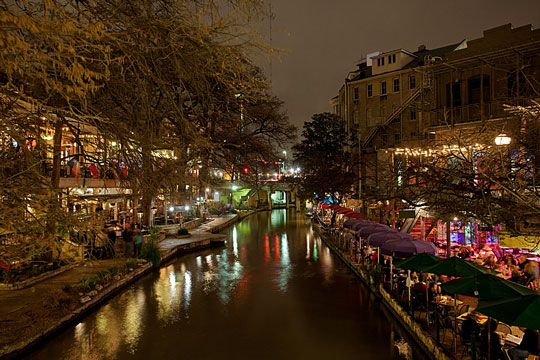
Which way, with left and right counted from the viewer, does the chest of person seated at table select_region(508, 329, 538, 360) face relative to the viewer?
facing to the left of the viewer

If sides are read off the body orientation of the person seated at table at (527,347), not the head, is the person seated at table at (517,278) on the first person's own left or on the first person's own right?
on the first person's own right

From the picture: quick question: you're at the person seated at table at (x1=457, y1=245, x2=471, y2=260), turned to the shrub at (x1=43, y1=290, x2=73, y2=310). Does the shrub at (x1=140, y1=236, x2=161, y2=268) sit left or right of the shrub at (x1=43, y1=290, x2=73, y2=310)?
right
